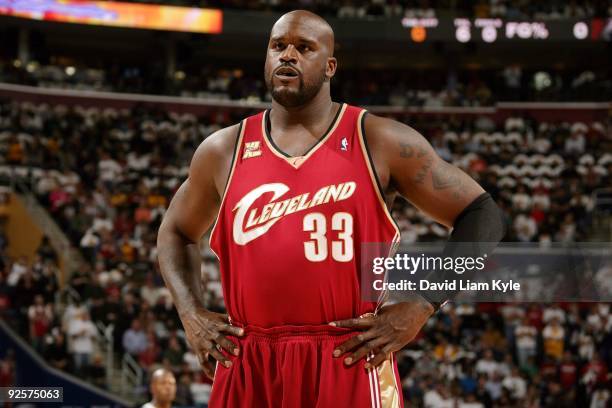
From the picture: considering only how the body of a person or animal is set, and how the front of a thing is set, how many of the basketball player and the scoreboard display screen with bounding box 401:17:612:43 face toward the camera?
2

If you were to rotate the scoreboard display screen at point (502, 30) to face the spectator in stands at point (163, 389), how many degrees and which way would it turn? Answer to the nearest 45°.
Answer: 0° — it already faces them

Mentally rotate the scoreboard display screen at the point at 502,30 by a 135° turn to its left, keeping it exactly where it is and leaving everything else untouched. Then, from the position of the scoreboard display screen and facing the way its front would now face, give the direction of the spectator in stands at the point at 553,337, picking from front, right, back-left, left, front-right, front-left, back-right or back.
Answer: back-right

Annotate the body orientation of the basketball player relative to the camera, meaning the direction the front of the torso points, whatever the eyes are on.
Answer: toward the camera

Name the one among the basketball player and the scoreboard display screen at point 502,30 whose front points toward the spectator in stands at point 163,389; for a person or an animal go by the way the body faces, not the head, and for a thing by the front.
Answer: the scoreboard display screen

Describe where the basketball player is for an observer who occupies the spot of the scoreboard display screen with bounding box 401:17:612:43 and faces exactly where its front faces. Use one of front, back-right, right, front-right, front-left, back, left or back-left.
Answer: front

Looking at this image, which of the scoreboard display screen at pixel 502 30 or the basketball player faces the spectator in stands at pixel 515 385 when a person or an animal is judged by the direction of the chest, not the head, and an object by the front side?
the scoreboard display screen

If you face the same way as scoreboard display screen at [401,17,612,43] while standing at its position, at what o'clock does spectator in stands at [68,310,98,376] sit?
The spectator in stands is roughly at 1 o'clock from the scoreboard display screen.

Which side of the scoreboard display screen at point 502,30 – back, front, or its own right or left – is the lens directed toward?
front

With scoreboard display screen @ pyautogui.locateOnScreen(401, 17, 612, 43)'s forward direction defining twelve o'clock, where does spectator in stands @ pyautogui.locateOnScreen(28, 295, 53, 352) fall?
The spectator in stands is roughly at 1 o'clock from the scoreboard display screen.

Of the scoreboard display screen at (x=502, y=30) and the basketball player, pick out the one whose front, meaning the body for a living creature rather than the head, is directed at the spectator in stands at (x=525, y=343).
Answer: the scoreboard display screen

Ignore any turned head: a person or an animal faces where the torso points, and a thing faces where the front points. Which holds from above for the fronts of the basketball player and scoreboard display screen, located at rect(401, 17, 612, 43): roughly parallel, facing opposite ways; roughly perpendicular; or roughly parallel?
roughly parallel

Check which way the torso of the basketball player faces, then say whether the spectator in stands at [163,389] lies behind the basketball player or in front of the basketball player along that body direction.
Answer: behind
